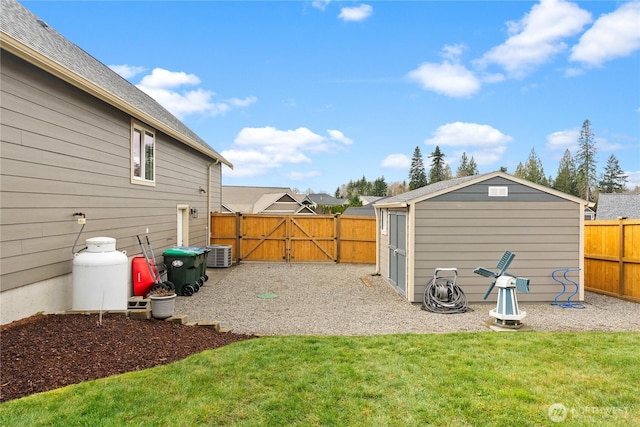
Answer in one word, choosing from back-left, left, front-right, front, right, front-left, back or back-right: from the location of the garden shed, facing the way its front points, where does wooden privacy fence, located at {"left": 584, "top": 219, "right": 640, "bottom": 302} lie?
back-right

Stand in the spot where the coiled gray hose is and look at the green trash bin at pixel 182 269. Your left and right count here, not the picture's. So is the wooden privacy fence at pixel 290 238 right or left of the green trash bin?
right

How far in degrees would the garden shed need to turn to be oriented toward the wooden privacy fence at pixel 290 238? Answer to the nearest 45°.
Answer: approximately 45° to its right

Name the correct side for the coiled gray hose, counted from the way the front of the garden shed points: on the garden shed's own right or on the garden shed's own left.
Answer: on the garden shed's own left

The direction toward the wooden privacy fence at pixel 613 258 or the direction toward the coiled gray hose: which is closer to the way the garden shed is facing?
the coiled gray hose

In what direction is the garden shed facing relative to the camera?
to the viewer's left

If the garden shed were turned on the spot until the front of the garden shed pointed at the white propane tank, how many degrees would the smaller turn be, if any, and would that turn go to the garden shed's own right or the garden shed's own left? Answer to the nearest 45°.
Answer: approximately 45° to the garden shed's own left
